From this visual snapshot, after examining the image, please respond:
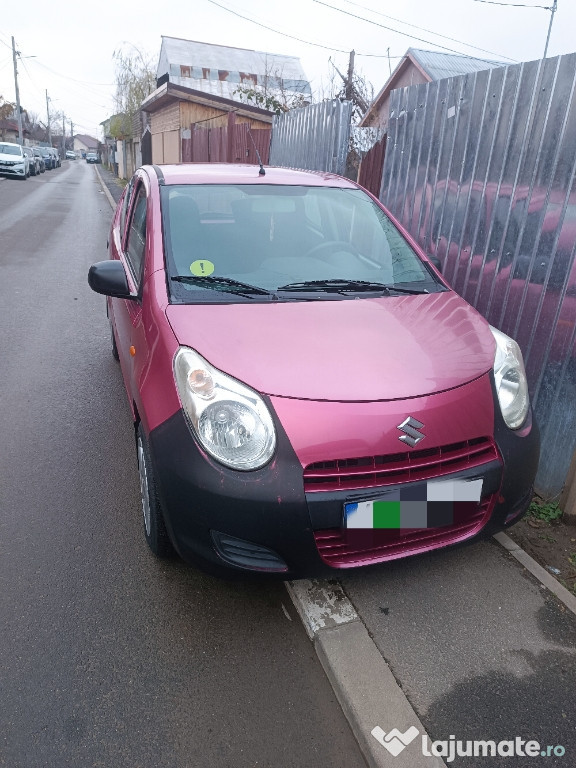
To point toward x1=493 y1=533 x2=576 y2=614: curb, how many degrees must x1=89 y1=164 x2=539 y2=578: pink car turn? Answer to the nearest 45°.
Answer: approximately 45° to its left

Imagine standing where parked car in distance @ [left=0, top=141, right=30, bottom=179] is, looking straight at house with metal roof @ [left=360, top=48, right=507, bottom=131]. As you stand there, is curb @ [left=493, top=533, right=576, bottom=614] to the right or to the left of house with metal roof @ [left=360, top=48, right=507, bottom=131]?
right

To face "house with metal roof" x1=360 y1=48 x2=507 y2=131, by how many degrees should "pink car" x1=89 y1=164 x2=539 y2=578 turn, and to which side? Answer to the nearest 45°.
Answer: approximately 135° to its left

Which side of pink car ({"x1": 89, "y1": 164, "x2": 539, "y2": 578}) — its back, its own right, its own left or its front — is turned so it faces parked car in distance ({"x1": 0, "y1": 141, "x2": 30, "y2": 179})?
back

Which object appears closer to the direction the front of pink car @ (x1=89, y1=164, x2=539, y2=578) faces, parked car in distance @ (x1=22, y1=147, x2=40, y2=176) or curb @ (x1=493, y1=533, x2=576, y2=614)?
the curb

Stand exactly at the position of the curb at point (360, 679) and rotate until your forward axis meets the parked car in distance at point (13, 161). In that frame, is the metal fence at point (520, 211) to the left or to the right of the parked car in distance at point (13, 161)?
right

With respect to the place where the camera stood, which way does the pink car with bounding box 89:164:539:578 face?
facing the viewer and to the right of the viewer

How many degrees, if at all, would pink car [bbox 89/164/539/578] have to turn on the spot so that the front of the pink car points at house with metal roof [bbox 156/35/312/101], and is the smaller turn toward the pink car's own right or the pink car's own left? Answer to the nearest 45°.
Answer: approximately 135° to the pink car's own left

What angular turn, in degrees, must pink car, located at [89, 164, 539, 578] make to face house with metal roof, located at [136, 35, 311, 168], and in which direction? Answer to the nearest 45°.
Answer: approximately 135° to its left
